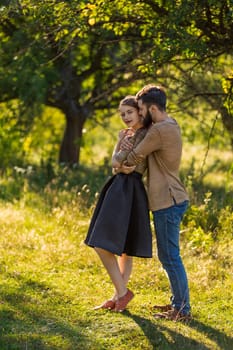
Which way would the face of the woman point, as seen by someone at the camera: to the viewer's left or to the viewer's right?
to the viewer's left

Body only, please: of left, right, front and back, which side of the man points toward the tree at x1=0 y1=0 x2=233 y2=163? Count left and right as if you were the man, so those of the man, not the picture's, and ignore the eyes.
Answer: right

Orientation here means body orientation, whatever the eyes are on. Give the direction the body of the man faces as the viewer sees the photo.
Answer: to the viewer's left

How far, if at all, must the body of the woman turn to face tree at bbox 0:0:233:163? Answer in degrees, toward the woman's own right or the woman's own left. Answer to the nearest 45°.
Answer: approximately 135° to the woman's own right

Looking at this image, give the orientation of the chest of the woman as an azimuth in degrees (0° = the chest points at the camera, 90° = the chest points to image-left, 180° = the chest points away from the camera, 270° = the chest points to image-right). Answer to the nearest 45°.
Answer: approximately 45°

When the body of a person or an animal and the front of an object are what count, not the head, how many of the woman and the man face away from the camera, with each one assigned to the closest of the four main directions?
0
